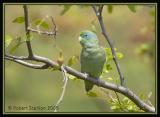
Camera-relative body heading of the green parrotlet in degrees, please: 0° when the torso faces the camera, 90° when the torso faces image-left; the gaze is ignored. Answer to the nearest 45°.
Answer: approximately 45°
